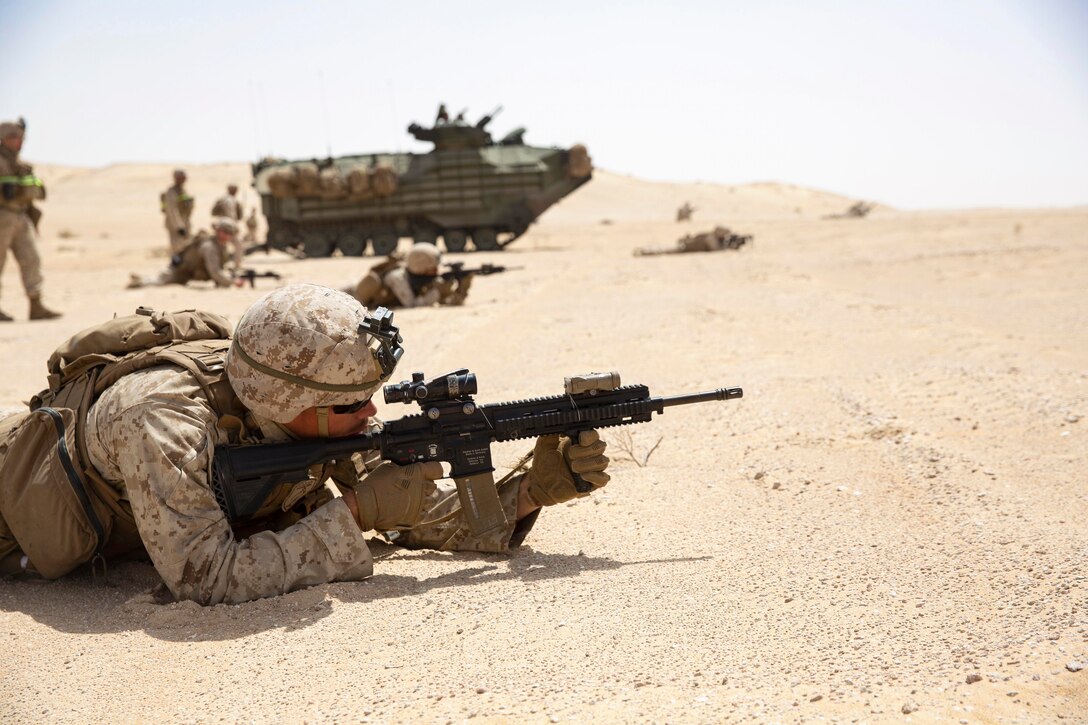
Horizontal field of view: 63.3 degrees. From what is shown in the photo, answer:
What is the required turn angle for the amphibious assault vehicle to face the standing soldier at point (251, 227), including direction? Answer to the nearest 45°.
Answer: approximately 135° to its left

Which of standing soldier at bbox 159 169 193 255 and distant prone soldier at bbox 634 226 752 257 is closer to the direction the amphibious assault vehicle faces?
the distant prone soldier

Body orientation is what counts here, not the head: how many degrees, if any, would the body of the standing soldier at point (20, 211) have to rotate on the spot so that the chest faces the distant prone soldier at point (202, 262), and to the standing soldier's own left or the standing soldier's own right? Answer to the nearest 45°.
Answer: approximately 45° to the standing soldier's own left

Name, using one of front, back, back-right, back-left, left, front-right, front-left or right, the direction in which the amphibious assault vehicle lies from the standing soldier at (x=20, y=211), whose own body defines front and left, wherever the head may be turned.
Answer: front-left

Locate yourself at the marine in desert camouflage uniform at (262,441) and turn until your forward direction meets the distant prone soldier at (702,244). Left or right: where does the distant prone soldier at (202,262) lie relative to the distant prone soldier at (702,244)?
left

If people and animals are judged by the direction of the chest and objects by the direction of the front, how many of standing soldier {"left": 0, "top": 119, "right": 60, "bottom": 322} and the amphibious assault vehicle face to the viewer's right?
2

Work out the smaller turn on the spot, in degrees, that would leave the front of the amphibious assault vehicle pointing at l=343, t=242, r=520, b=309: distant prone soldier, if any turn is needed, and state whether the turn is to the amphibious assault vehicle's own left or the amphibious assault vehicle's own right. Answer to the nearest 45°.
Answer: approximately 90° to the amphibious assault vehicle's own right

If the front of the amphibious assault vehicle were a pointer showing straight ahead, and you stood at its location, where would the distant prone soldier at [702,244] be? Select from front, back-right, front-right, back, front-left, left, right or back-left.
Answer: front-right

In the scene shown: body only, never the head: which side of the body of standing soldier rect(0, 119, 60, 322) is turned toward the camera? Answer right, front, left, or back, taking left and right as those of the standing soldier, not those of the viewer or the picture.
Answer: right

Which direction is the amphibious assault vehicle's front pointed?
to the viewer's right
